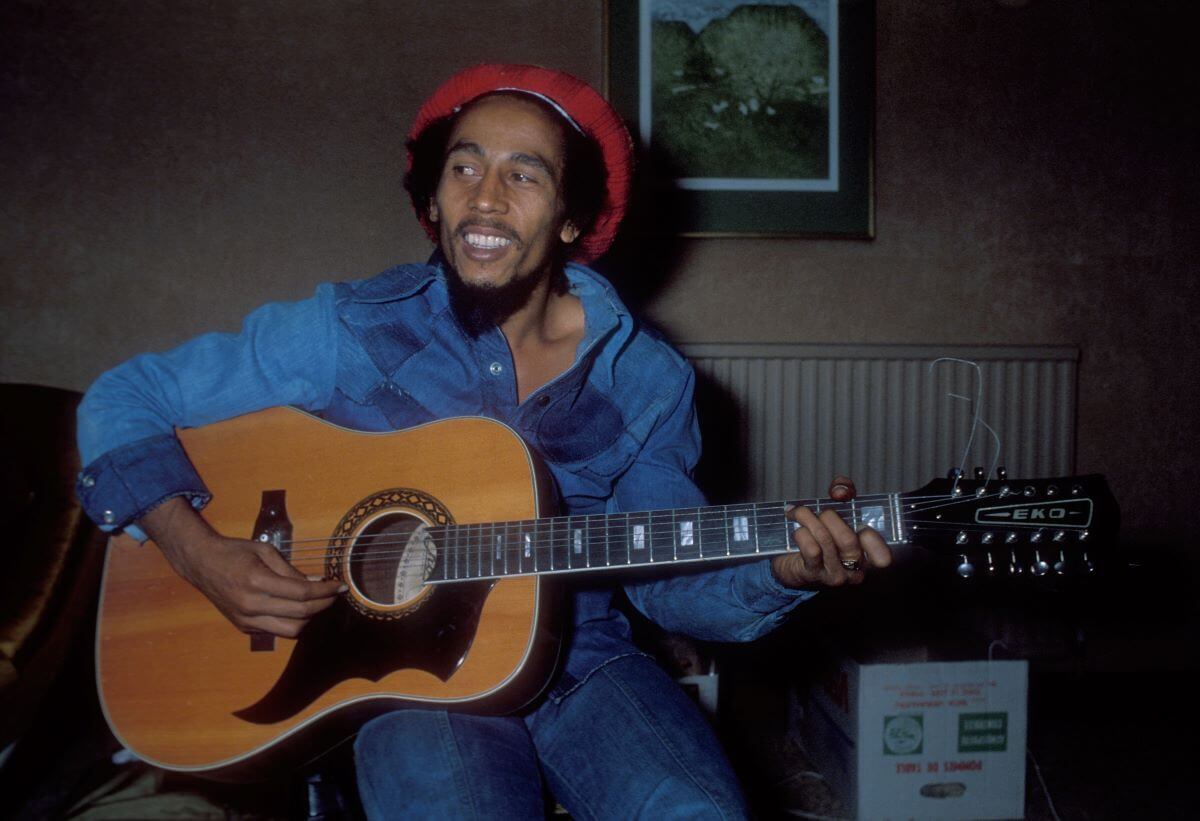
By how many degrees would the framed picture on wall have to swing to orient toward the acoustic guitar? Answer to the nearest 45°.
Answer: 0° — it already faces it

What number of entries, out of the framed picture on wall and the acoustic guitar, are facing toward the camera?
2

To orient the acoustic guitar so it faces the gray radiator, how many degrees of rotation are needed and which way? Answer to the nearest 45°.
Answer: approximately 135° to its left

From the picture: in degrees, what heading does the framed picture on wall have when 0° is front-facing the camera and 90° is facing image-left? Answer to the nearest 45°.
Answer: approximately 0°
